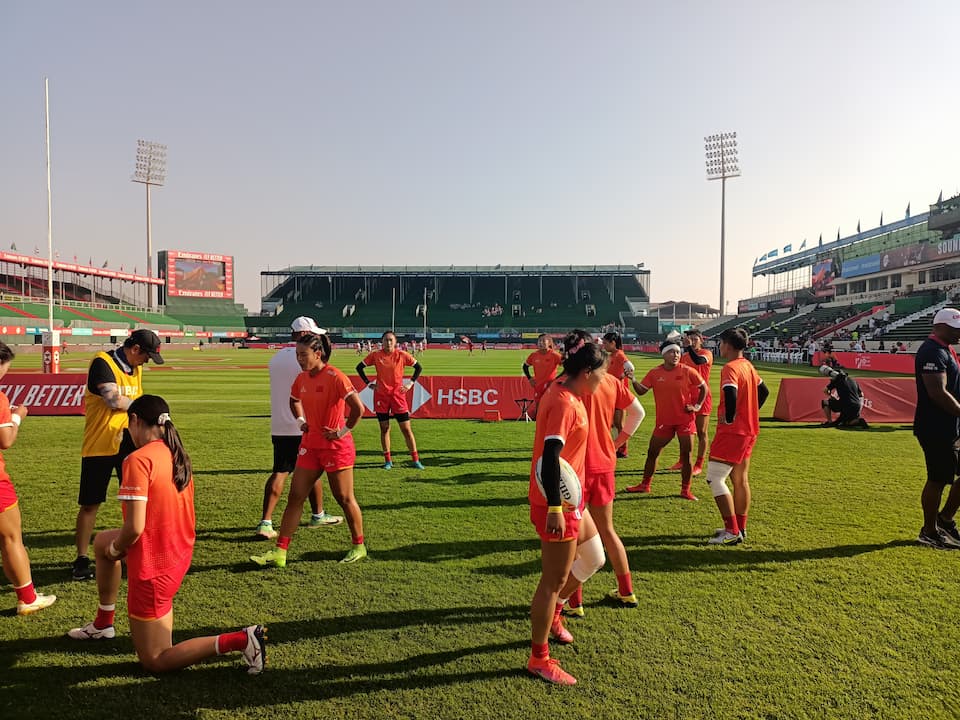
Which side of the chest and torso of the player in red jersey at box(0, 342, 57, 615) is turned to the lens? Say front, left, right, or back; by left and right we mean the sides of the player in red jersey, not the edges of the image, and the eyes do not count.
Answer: right

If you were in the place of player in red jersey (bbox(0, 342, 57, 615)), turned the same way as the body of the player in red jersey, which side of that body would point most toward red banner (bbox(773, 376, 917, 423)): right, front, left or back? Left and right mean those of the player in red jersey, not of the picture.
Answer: front

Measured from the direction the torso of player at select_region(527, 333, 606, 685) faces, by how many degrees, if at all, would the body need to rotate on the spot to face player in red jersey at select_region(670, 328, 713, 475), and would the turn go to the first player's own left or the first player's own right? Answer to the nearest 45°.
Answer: approximately 90° to the first player's own left

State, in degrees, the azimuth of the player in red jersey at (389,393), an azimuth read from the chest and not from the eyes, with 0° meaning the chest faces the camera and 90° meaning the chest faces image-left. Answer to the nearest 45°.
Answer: approximately 0°

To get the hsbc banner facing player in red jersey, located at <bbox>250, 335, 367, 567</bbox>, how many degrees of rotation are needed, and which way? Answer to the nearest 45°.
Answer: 0° — it already faces them

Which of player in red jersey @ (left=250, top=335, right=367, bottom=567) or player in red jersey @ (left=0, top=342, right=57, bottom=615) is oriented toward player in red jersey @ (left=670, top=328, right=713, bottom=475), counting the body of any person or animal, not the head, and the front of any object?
player in red jersey @ (left=0, top=342, right=57, bottom=615)

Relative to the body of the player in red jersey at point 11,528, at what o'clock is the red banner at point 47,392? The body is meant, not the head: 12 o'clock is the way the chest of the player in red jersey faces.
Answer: The red banner is roughly at 9 o'clock from the player in red jersey.

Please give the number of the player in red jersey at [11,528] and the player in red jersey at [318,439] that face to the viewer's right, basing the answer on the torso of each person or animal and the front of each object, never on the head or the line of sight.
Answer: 1

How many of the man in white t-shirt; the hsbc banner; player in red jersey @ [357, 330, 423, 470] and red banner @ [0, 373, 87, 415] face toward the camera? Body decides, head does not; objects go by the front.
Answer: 3

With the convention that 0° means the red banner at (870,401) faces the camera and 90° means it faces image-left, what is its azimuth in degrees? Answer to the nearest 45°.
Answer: approximately 0°

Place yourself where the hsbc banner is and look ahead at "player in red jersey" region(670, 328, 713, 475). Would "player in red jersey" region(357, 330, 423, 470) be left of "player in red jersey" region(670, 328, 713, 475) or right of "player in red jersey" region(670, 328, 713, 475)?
right
